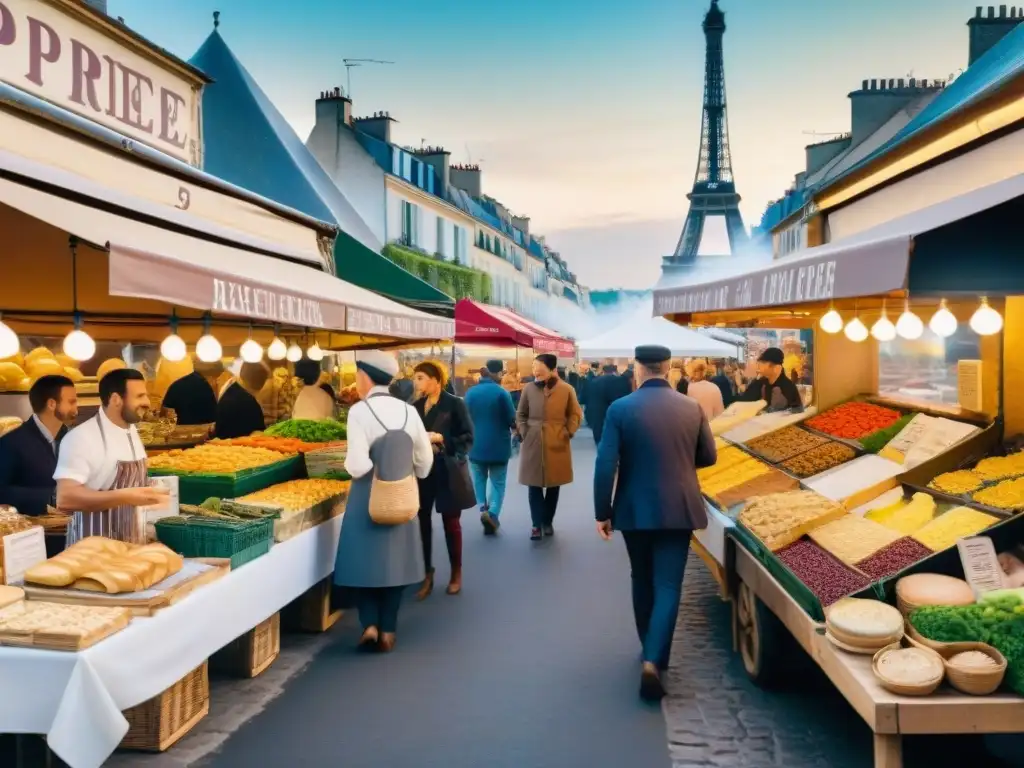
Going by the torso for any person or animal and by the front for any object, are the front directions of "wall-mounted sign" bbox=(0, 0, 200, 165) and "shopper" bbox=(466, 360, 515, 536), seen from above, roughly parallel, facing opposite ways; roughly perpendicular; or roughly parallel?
roughly perpendicular

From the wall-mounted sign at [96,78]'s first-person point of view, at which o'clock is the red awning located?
The red awning is roughly at 9 o'clock from the wall-mounted sign.

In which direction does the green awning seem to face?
to the viewer's right

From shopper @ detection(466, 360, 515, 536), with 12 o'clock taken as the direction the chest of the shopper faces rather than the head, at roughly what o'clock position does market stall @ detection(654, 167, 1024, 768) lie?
The market stall is roughly at 5 o'clock from the shopper.

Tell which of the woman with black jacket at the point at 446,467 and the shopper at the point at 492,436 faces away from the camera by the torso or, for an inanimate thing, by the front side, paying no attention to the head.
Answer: the shopper

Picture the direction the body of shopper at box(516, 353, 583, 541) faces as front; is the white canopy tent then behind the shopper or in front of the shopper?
behind

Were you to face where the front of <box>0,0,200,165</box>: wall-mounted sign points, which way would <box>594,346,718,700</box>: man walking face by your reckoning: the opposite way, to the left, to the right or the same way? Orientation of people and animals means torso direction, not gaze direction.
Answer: to the left

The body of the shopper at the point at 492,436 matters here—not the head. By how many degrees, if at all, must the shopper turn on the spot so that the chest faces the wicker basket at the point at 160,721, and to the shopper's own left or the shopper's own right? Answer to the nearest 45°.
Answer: approximately 180°

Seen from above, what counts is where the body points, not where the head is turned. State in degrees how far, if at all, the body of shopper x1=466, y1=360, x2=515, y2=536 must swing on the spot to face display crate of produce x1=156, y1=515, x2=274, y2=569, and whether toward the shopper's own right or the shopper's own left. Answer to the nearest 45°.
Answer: approximately 180°

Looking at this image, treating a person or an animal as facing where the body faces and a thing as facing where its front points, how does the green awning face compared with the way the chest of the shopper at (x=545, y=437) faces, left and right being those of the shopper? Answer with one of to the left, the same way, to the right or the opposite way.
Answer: to the left

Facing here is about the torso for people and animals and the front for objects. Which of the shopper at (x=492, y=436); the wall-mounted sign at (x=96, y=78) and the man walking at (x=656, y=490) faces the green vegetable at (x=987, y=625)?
the wall-mounted sign

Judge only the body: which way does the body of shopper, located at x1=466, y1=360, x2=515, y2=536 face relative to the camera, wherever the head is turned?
away from the camera

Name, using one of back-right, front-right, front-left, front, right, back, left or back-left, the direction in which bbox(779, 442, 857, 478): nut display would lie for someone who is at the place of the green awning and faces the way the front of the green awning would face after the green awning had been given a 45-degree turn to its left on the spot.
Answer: right

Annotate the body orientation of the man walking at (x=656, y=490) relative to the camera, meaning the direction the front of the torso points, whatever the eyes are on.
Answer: away from the camera
